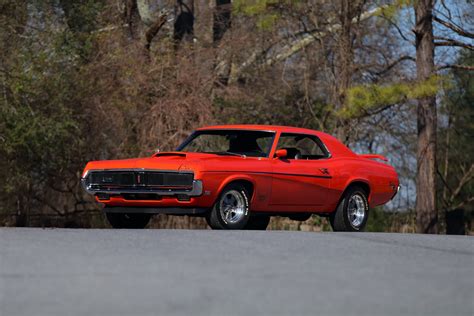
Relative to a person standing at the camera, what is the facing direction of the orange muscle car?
facing the viewer and to the left of the viewer

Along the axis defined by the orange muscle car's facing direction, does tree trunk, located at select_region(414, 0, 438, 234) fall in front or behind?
behind
